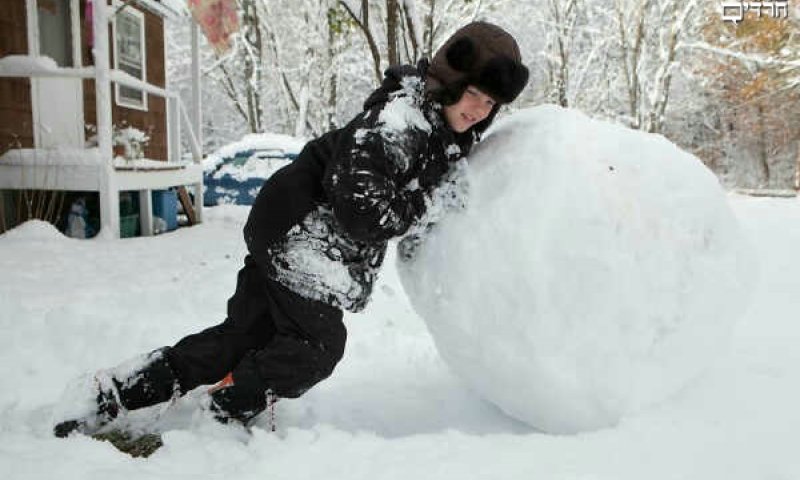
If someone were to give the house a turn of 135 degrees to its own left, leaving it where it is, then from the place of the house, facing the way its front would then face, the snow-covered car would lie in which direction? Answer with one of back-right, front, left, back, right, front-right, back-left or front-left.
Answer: front-right

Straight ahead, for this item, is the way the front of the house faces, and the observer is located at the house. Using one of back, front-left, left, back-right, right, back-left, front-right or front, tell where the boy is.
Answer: front-right

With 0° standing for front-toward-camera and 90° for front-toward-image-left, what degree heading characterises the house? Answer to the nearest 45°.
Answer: approximately 315°

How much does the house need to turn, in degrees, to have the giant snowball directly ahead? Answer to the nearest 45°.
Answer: approximately 45° to its right
